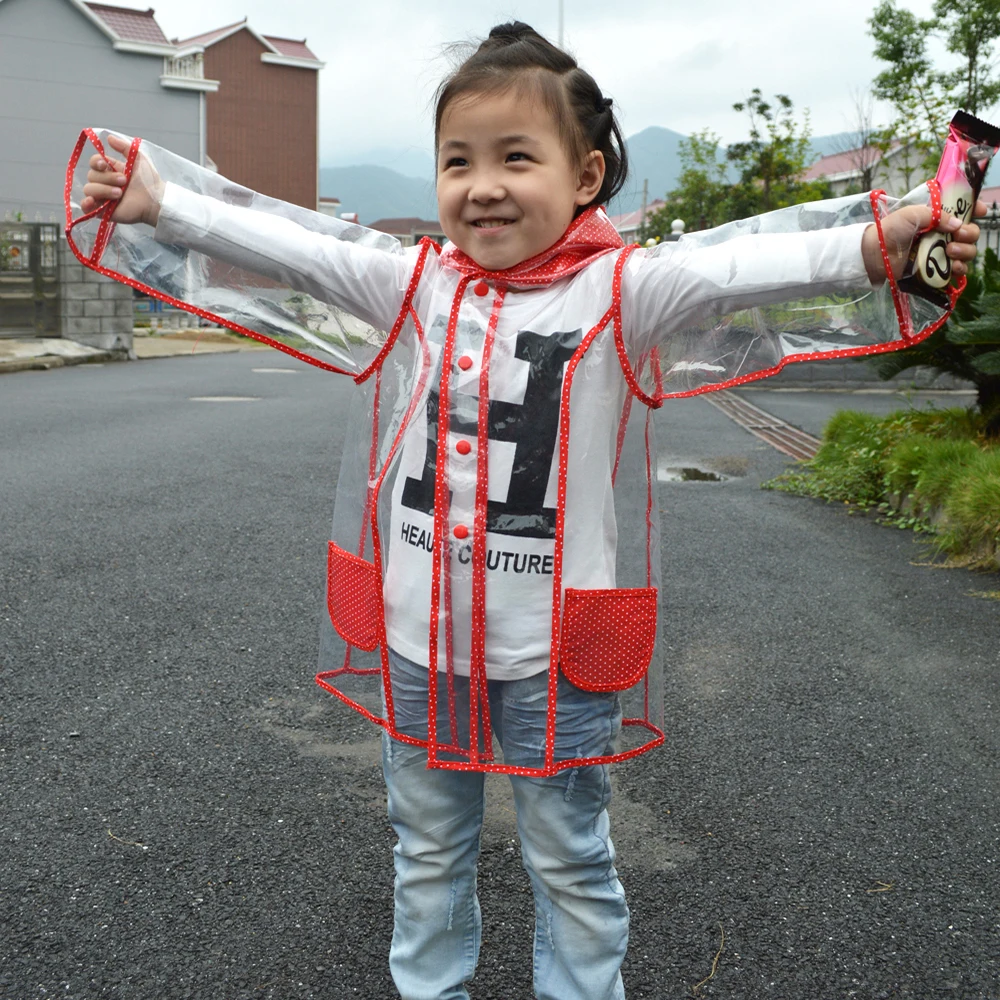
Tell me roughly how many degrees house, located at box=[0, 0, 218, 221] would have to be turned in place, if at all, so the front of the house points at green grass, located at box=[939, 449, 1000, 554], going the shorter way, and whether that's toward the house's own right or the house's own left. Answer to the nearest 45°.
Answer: approximately 90° to the house's own right

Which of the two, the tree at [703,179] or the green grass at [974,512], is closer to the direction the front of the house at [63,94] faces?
the tree

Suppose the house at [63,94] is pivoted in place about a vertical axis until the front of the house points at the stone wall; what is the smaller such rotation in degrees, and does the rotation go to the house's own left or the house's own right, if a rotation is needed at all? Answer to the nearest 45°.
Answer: approximately 90° to the house's own right

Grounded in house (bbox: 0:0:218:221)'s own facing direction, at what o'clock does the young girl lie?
The young girl is roughly at 3 o'clock from the house.

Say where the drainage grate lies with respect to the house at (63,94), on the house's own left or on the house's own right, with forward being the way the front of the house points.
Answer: on the house's own right

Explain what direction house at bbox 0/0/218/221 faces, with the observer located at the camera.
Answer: facing to the right of the viewer

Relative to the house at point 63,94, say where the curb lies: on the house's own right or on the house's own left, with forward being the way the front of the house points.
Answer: on the house's own right
